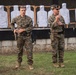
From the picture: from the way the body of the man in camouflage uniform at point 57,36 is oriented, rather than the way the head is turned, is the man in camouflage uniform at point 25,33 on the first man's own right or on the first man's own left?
on the first man's own right

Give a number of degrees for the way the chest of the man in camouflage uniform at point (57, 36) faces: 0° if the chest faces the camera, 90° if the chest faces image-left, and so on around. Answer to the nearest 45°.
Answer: approximately 315°
